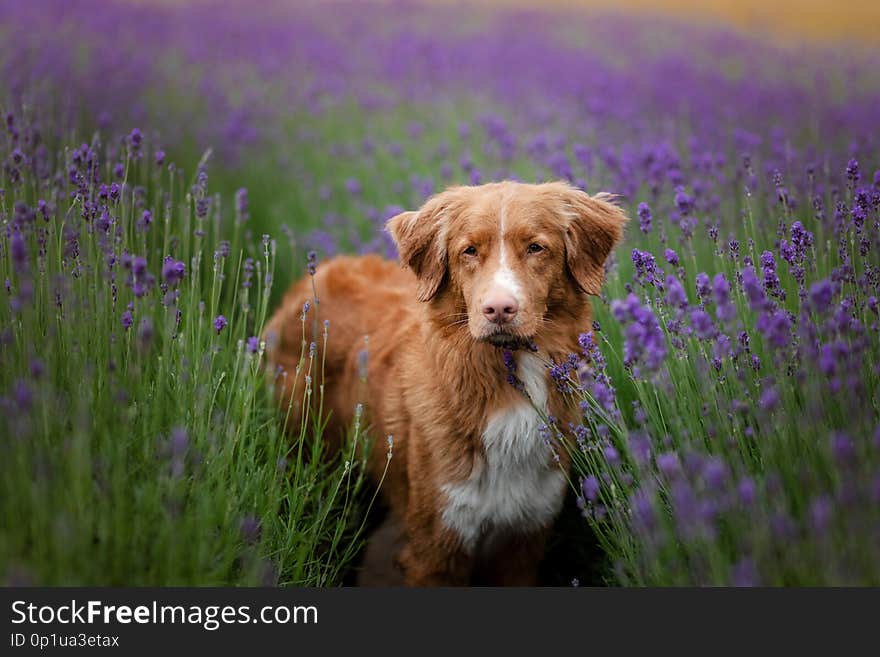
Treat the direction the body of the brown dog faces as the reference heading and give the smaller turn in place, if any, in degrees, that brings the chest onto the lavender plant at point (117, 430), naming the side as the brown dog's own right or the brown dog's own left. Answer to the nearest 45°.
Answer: approximately 90° to the brown dog's own right

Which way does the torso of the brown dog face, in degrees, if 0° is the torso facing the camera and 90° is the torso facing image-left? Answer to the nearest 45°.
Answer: approximately 315°
